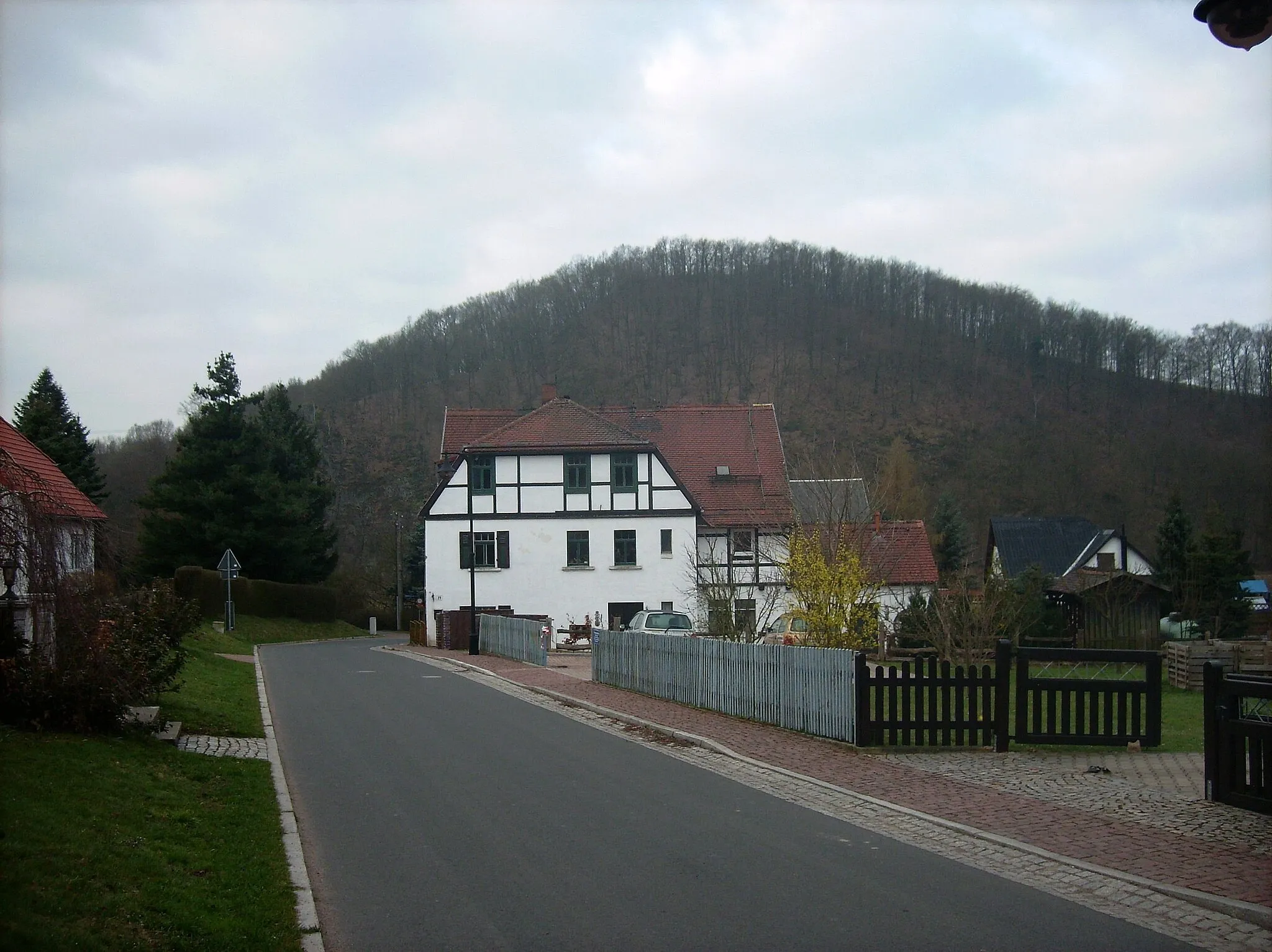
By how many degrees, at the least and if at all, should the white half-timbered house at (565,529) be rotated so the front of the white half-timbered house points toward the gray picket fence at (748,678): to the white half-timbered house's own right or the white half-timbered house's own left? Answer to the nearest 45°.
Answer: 0° — it already faces it

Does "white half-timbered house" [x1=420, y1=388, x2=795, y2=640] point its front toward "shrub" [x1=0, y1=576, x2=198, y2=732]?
yes

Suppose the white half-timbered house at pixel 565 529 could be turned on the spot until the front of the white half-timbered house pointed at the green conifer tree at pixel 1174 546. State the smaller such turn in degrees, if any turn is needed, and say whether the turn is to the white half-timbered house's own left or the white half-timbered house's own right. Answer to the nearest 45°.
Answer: approximately 90° to the white half-timbered house's own left

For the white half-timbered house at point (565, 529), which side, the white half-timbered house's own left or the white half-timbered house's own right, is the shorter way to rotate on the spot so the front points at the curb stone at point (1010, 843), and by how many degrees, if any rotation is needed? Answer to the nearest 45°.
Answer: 0° — it already faces it

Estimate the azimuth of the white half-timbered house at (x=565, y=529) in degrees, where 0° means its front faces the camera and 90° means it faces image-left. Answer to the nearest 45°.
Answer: approximately 0°

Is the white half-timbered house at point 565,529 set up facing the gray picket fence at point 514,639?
yes
